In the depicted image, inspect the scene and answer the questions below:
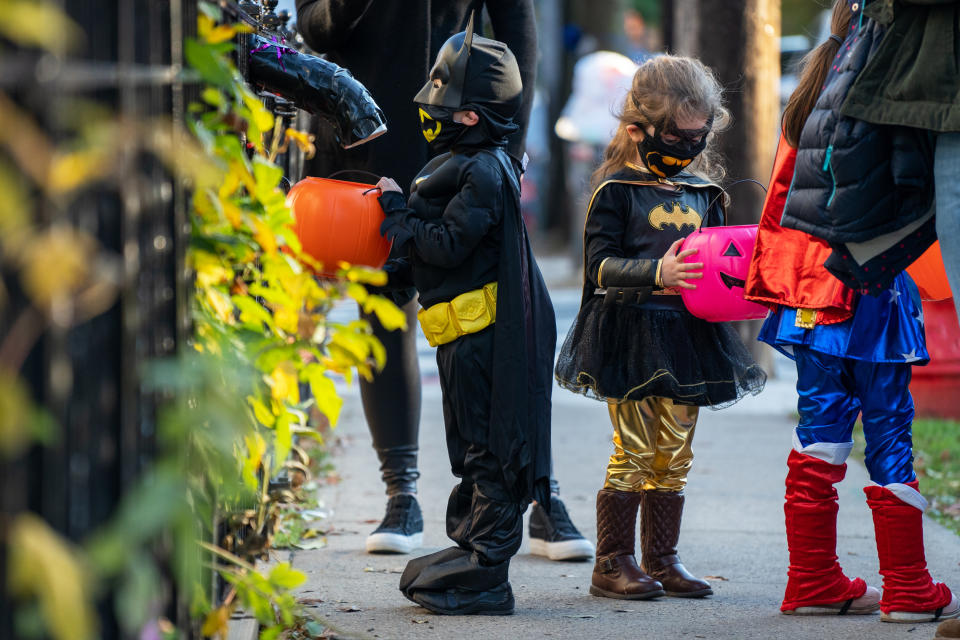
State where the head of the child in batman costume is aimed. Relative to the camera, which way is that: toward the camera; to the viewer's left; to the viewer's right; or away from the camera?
to the viewer's left

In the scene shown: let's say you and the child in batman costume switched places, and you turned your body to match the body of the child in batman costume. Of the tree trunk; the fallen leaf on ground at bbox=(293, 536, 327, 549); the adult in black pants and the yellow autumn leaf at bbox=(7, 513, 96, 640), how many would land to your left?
1

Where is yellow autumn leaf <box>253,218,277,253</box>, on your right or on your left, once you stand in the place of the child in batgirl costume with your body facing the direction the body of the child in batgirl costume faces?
on your right

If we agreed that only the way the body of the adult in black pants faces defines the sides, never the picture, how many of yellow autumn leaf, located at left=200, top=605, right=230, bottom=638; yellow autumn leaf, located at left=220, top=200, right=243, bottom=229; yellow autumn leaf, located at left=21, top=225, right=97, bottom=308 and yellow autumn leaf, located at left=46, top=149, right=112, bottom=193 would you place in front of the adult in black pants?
4

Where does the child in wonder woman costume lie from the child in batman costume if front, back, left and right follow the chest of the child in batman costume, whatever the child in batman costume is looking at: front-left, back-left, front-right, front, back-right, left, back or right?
back

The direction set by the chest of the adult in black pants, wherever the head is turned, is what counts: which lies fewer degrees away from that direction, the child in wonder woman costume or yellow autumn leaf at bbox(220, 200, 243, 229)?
the yellow autumn leaf

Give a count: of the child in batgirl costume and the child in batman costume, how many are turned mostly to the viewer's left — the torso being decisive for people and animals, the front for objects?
1

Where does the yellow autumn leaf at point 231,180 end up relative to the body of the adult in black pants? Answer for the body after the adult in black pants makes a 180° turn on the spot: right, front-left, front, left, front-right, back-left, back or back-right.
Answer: back

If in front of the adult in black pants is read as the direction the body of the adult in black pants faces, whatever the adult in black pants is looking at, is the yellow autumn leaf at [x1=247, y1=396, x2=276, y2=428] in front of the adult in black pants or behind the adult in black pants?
in front

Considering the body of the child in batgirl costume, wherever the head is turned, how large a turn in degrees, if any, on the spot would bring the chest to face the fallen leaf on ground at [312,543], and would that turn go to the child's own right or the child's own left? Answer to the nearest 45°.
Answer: approximately 135° to the child's own right

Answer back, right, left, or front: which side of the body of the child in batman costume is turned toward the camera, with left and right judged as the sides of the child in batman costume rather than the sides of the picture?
left

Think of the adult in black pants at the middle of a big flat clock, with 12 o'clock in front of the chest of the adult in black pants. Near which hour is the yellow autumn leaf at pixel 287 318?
The yellow autumn leaf is roughly at 12 o'clock from the adult in black pants.
